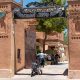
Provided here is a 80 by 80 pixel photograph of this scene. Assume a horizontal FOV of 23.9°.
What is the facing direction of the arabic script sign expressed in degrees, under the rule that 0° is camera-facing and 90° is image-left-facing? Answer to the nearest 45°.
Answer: approximately 0°

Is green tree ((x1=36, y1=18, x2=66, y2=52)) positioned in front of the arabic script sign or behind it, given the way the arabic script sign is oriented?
behind

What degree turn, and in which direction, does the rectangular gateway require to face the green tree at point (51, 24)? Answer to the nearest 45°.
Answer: approximately 180°

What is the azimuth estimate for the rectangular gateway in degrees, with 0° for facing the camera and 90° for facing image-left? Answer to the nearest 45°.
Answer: approximately 0°
